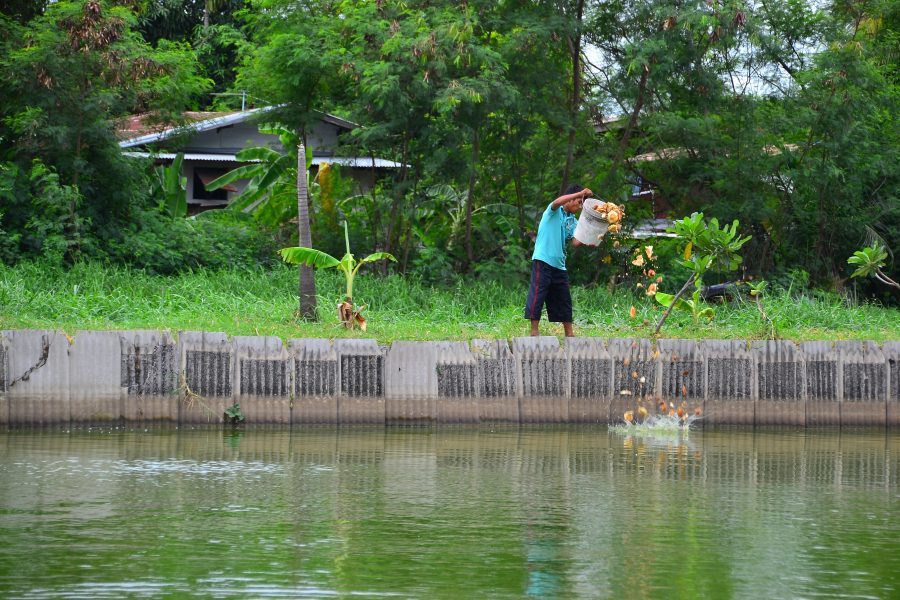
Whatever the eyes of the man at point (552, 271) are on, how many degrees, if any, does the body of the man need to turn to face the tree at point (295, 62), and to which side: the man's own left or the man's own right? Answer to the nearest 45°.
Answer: approximately 180°

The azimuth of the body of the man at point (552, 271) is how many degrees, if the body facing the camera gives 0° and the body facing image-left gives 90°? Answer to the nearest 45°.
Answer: approximately 315°

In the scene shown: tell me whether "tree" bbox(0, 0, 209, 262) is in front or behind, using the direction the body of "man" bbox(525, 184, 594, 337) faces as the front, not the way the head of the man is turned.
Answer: behind

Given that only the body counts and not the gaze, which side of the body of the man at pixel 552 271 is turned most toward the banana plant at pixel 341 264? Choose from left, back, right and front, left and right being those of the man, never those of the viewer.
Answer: back

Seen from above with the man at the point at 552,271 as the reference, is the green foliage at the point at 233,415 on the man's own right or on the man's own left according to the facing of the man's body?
on the man's own right
